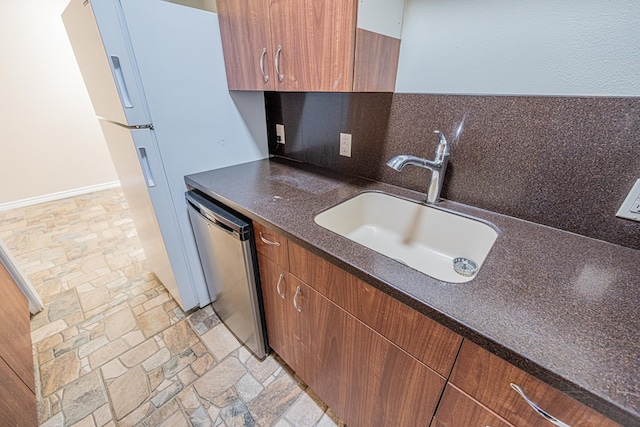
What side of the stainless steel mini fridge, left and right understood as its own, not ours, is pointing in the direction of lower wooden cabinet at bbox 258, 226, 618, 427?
left

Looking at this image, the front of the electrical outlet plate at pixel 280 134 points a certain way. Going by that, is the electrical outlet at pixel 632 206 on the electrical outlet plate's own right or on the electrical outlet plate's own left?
on the electrical outlet plate's own left

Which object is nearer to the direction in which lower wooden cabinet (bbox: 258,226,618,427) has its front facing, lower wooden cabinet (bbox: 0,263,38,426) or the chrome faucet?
the lower wooden cabinet

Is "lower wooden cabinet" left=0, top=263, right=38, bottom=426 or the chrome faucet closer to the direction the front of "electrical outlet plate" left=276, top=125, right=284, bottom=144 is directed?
the lower wooden cabinet

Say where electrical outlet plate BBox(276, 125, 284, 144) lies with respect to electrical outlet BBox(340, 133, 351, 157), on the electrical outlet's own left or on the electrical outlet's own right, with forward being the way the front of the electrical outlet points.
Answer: on the electrical outlet's own right
